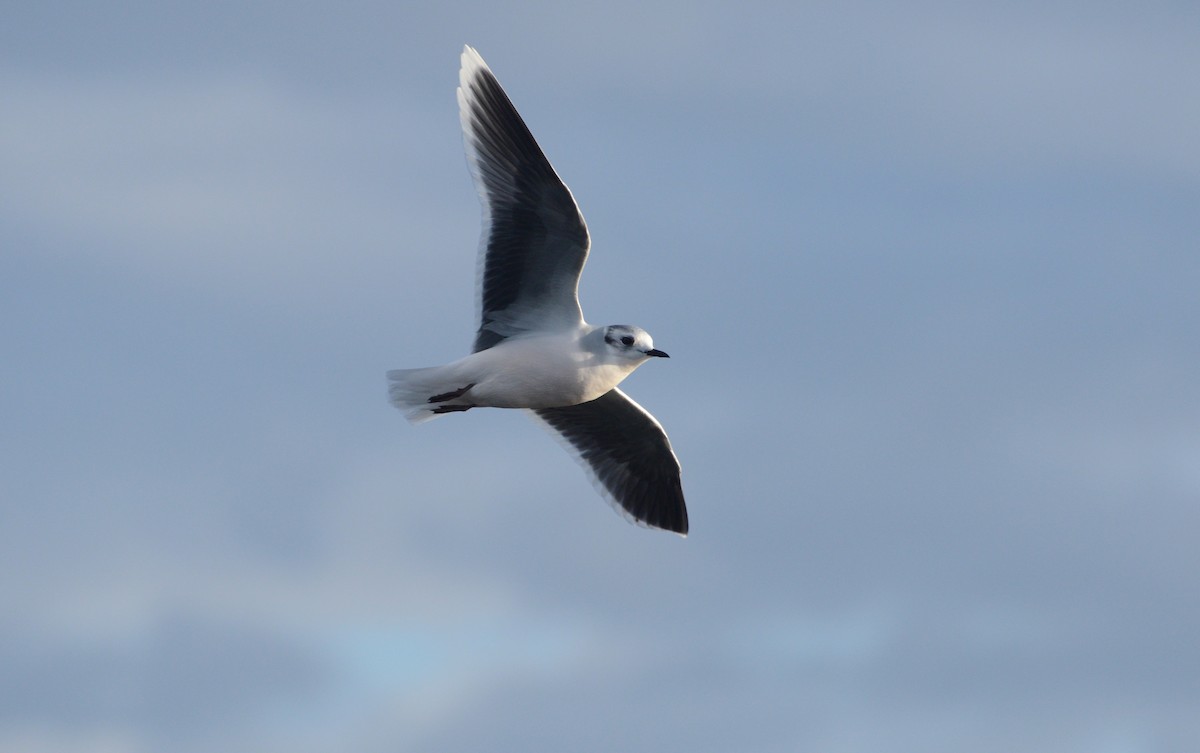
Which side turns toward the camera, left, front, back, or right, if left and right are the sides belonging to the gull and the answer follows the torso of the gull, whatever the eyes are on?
right
